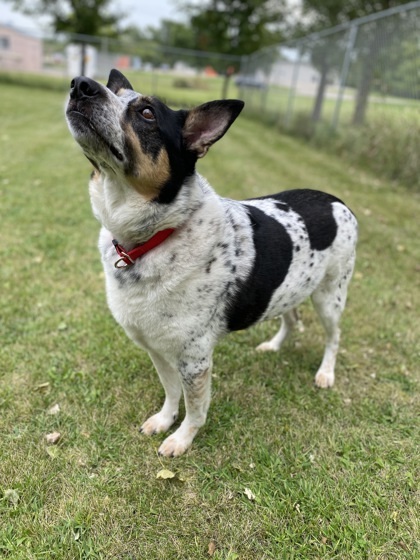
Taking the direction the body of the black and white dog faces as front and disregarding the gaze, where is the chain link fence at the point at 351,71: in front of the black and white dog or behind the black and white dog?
behind

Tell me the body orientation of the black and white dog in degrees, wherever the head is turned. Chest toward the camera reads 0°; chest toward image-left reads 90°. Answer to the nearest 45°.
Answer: approximately 45°

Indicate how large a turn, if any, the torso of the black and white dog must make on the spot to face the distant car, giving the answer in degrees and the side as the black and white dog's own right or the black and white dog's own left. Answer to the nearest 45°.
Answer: approximately 135° to the black and white dog's own right

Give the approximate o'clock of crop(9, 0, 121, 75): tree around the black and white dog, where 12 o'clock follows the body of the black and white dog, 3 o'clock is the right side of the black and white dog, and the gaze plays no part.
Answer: The tree is roughly at 4 o'clock from the black and white dog.

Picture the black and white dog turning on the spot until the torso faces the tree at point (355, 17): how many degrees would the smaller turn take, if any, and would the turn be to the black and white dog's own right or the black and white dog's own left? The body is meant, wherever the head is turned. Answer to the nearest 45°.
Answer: approximately 135° to the black and white dog's own right
